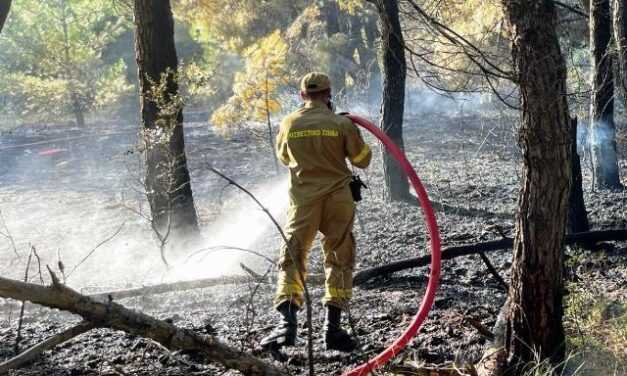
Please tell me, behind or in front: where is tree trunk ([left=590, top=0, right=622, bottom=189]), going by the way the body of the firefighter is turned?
in front

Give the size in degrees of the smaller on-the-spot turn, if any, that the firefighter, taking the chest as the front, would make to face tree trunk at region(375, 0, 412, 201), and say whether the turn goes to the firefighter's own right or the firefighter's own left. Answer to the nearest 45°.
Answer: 0° — they already face it

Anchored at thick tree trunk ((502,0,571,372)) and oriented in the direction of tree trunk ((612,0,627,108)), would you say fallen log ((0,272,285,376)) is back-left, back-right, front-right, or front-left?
back-left

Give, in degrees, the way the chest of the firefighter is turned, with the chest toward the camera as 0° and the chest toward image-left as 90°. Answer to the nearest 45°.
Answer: approximately 180°

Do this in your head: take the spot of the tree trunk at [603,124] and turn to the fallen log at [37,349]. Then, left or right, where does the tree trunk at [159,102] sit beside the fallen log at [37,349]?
right

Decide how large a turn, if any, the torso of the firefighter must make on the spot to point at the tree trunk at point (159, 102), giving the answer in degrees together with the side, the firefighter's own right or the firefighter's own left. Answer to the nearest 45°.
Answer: approximately 45° to the firefighter's own left

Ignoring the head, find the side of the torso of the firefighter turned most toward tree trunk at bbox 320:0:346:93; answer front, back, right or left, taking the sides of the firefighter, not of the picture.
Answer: front

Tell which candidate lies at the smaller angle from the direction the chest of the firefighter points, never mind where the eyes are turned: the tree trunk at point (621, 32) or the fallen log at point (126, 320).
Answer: the tree trunk

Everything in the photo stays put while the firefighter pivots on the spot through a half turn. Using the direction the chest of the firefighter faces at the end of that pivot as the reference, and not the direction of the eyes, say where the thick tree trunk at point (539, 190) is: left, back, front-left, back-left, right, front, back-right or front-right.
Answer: front-left

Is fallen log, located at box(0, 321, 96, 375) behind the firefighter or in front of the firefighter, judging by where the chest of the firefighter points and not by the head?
behind
